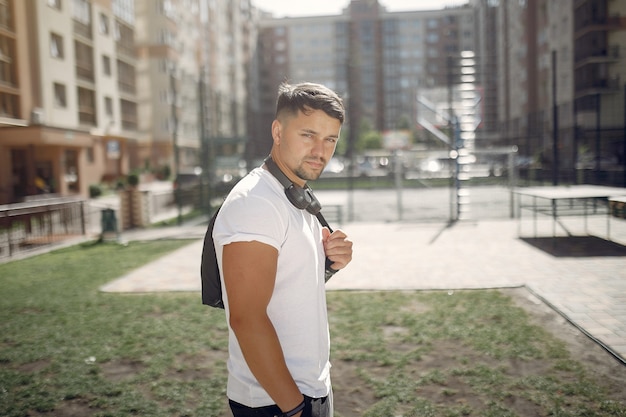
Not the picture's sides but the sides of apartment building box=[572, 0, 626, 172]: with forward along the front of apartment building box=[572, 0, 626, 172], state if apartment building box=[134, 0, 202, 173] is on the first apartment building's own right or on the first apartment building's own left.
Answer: on the first apartment building's own right

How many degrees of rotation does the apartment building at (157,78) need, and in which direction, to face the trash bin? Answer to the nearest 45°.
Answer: approximately 45° to its right

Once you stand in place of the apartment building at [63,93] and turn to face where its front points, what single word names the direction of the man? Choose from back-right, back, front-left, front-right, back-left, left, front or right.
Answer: front-right

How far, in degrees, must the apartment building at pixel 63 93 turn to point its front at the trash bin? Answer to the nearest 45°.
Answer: approximately 45° to its right

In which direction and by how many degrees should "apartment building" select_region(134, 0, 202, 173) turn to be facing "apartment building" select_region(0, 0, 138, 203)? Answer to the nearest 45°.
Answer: approximately 45° to its right

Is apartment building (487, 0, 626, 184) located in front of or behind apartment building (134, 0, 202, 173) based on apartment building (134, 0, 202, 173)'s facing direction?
in front

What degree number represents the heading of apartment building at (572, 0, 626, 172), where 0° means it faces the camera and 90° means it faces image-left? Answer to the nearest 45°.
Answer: approximately 45°

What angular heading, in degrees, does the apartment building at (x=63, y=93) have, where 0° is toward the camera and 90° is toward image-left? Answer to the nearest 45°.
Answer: approximately 315°

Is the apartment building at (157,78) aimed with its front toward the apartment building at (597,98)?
yes

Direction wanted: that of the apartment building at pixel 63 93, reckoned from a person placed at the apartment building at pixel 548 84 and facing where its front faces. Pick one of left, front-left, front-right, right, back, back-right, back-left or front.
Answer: front

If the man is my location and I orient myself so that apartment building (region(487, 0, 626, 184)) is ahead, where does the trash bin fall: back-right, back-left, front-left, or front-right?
front-left

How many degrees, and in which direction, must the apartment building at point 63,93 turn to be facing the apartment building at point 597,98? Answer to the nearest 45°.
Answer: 0° — it already faces it

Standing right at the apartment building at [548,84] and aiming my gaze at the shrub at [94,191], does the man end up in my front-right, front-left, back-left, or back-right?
front-left

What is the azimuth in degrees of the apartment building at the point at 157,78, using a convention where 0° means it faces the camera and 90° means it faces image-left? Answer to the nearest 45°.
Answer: approximately 315°
